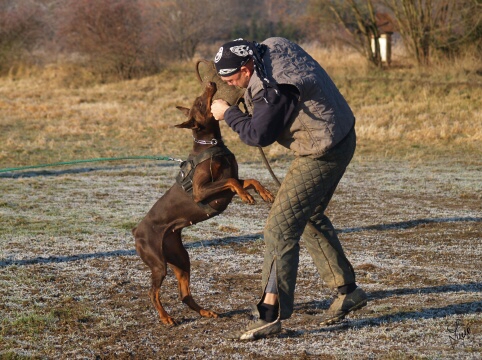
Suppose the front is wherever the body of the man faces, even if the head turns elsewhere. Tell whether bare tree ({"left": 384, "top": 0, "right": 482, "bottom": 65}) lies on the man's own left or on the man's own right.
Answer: on the man's own right

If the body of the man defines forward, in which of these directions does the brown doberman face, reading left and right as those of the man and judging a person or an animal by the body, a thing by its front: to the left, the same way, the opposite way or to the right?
the opposite way

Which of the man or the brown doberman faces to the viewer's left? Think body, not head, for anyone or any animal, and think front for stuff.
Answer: the man

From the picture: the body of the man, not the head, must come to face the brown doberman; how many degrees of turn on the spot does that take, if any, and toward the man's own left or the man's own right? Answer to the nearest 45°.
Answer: approximately 45° to the man's own right

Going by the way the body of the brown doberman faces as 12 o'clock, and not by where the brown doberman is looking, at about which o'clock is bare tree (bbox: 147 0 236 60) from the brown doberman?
The bare tree is roughly at 9 o'clock from the brown doberman.

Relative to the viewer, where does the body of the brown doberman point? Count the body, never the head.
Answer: to the viewer's right

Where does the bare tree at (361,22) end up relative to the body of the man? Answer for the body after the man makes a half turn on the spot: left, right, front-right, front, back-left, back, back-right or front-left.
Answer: left

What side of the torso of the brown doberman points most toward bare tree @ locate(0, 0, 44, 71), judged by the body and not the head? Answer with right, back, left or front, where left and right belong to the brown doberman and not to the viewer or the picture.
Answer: left

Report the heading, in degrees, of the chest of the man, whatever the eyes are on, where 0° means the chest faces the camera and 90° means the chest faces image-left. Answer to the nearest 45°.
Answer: approximately 90°

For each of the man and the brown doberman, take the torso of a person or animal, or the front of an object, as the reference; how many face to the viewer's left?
1

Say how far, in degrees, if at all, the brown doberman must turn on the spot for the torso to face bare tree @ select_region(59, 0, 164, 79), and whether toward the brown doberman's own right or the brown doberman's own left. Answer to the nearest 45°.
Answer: approximately 90° to the brown doberman's own left
